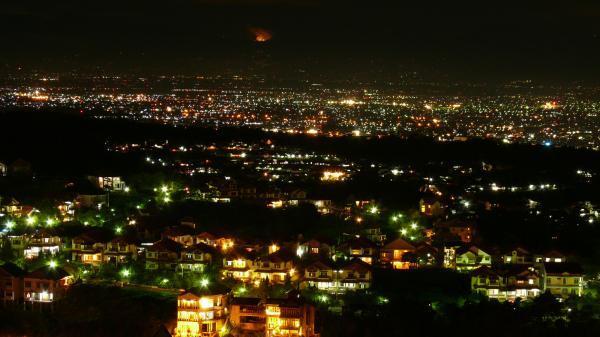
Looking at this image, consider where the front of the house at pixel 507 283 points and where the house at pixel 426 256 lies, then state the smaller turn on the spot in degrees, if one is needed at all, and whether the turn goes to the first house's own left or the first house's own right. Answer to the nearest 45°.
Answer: approximately 135° to the first house's own right

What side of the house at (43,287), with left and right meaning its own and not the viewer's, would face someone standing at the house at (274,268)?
left

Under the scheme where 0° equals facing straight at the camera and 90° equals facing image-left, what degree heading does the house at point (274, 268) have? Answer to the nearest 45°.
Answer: approximately 0°

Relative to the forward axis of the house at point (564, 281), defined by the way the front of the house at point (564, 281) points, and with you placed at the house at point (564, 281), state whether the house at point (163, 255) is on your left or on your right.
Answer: on your right

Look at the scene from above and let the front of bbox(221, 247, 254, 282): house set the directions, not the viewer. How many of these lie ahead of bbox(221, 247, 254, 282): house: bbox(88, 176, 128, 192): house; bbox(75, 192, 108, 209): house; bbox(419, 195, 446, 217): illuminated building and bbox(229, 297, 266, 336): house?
1

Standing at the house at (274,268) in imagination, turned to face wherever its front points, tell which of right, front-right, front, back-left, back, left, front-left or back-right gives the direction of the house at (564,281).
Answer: left

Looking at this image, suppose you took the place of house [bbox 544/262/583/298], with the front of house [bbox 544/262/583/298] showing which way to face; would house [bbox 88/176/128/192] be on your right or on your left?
on your right

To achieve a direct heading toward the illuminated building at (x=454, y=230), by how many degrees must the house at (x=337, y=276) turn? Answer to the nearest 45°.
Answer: approximately 135° to its left

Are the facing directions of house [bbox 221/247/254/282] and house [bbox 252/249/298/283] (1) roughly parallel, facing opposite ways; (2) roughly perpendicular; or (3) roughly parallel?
roughly parallel

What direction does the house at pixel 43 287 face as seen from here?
toward the camera

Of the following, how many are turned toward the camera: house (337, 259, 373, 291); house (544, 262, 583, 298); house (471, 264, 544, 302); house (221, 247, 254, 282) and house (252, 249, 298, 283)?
5

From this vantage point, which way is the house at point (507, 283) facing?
toward the camera
